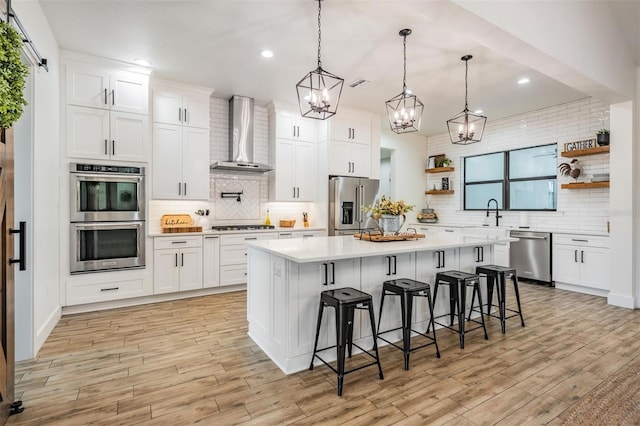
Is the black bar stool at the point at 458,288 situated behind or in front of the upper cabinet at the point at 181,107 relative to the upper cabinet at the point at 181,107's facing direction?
in front

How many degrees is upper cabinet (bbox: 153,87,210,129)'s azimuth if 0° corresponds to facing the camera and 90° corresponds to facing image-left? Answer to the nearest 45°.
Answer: approximately 0°

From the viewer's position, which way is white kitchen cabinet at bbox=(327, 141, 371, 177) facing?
facing the viewer and to the right of the viewer

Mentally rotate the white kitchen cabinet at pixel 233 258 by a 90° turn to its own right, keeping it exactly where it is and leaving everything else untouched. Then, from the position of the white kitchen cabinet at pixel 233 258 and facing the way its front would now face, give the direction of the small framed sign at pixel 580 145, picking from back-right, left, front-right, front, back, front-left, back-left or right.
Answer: back

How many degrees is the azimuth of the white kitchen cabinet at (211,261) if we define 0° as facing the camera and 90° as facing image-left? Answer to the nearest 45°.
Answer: approximately 0°

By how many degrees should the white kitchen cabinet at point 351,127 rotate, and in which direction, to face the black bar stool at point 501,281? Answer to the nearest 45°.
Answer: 0° — it already faces it

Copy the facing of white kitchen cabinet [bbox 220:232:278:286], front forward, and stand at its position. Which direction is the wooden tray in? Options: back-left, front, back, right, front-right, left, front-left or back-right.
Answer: front-left

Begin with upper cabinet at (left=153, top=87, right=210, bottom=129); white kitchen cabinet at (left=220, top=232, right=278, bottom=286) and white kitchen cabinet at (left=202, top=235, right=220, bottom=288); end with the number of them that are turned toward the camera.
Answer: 3
